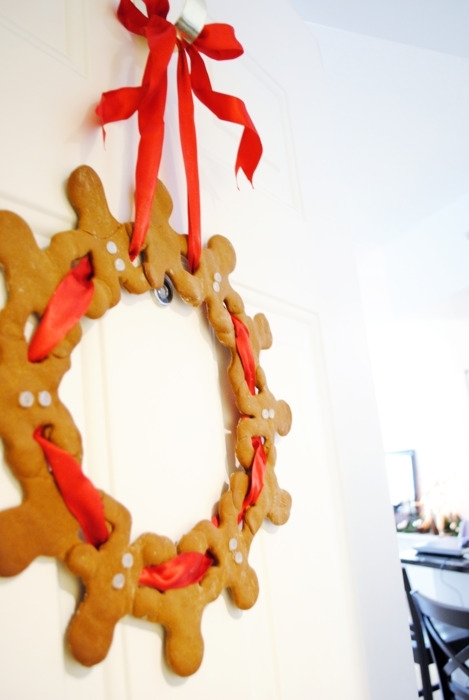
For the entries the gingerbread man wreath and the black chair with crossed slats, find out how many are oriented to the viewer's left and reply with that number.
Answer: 0

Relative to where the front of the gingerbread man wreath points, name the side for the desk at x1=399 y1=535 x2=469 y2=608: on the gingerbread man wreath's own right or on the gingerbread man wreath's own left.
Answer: on the gingerbread man wreath's own left

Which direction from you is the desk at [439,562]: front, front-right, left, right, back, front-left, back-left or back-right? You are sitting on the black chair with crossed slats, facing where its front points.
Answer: front-left

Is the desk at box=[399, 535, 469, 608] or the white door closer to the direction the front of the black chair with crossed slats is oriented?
the desk

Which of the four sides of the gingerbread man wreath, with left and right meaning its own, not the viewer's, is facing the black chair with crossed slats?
left

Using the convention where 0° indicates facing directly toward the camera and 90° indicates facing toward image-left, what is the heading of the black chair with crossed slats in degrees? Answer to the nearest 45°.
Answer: approximately 225°

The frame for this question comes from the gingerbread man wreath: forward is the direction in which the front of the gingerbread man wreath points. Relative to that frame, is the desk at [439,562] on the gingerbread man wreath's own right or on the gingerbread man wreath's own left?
on the gingerbread man wreath's own left

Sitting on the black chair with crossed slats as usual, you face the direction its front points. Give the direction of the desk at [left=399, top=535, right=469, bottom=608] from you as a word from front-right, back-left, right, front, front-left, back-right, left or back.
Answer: front-left

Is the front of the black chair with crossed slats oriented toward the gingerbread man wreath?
no
